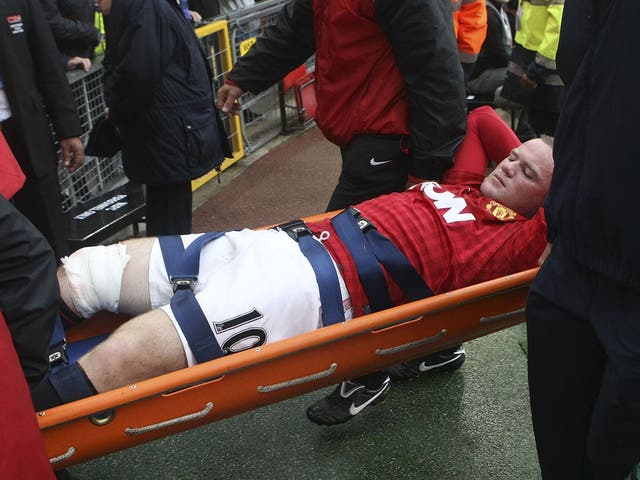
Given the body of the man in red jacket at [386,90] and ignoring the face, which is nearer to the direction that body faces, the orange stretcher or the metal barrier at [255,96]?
the orange stretcher

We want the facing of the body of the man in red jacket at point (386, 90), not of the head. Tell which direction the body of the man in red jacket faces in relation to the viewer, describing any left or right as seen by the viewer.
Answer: facing the viewer and to the left of the viewer

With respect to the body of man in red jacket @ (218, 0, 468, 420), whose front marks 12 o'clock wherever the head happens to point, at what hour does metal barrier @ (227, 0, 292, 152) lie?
The metal barrier is roughly at 4 o'clock from the man in red jacket.

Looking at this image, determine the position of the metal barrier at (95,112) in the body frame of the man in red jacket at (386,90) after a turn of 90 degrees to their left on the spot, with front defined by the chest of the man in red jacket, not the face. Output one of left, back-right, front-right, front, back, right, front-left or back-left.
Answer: back

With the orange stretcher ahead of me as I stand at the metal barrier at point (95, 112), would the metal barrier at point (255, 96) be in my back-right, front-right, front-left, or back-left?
back-left

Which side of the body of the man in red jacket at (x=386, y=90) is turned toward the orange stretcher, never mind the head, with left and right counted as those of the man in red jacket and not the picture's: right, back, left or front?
front
